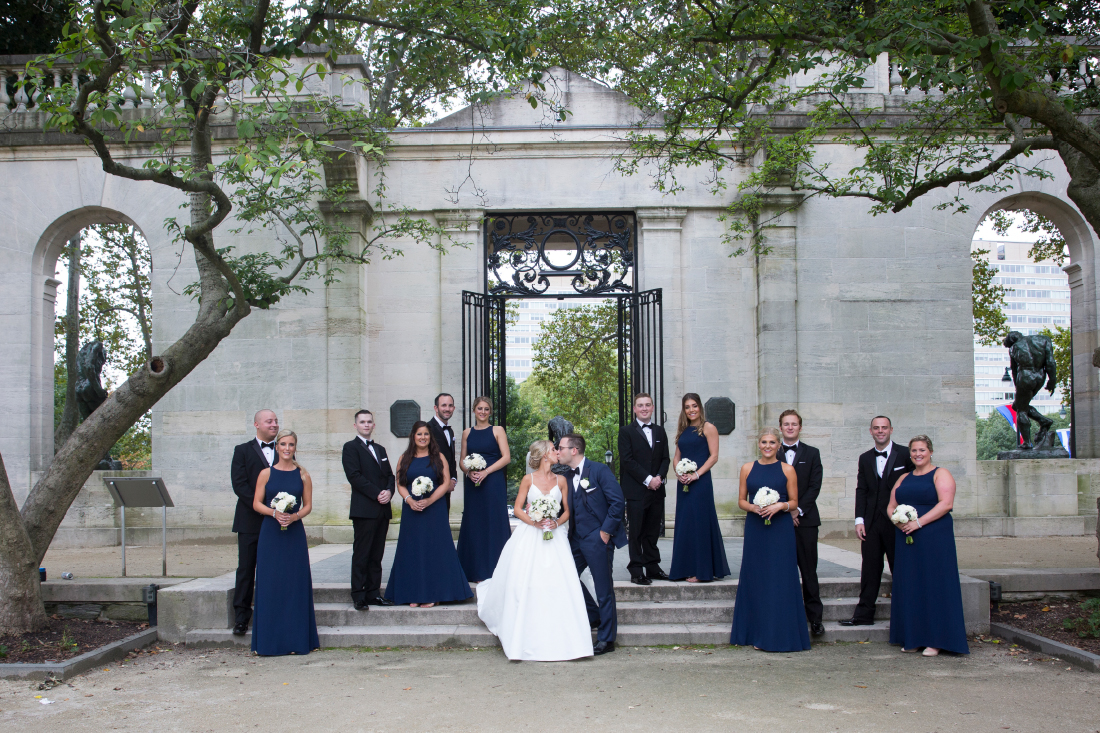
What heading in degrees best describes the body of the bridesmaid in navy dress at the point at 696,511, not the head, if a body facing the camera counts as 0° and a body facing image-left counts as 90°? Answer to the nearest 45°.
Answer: approximately 45°

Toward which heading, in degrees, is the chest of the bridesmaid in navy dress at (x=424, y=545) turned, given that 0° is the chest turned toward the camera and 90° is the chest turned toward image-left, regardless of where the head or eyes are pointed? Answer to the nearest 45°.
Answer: approximately 0°

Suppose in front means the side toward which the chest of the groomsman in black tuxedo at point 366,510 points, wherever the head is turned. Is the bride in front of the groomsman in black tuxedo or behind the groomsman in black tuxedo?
in front

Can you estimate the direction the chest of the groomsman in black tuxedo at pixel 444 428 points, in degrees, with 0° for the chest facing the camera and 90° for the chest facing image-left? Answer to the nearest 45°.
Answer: approximately 315°

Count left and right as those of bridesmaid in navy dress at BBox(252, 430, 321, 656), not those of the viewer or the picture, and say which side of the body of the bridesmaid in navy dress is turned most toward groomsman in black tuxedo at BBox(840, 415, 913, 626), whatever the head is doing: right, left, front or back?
left

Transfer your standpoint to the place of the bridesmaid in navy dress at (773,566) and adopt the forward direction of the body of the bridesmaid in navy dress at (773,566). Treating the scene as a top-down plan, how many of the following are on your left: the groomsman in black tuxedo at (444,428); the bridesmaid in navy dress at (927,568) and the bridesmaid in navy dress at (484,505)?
1
